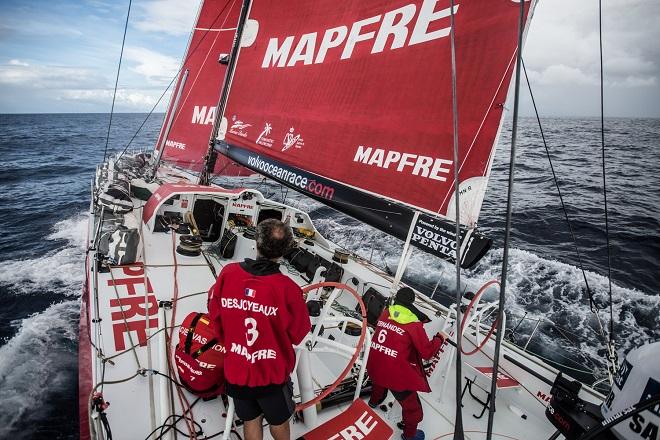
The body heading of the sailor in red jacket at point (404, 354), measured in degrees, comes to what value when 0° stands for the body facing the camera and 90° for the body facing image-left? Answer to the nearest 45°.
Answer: approximately 225°

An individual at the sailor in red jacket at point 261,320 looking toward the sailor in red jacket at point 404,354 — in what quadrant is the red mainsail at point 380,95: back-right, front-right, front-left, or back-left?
front-left

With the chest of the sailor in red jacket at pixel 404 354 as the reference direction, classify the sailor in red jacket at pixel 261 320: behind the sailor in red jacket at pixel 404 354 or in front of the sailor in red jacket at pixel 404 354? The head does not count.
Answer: behind

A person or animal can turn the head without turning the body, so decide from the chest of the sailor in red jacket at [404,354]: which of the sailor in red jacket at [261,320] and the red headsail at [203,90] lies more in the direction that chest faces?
the red headsail

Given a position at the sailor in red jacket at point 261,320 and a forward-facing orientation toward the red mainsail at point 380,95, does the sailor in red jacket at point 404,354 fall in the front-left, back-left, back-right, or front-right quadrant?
front-right

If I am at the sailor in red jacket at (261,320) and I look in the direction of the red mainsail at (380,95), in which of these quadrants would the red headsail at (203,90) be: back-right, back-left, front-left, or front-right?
front-left

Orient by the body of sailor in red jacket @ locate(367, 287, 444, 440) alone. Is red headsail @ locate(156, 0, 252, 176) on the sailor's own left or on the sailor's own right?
on the sailor's own left
